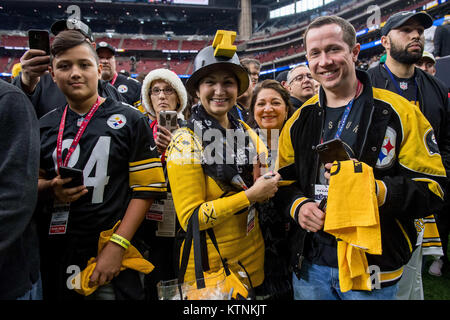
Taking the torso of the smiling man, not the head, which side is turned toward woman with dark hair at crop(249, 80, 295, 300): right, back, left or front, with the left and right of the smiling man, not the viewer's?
right

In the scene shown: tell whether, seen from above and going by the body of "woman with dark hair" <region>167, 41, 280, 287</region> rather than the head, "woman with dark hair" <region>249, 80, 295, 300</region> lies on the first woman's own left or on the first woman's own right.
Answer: on the first woman's own left

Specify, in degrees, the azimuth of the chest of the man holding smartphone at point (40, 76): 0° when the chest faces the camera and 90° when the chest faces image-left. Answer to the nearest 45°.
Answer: approximately 0°

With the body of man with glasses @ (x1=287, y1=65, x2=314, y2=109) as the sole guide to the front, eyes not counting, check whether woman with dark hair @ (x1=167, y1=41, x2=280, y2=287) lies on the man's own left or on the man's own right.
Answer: on the man's own right

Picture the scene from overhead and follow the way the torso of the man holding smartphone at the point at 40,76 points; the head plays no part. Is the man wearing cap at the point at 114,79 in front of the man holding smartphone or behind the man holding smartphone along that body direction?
behind

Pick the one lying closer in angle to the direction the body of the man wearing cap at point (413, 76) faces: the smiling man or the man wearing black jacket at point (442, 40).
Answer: the smiling man

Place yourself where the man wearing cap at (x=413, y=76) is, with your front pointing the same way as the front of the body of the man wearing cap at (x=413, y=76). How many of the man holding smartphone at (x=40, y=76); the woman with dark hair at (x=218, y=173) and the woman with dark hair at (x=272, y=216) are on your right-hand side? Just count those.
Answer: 3
